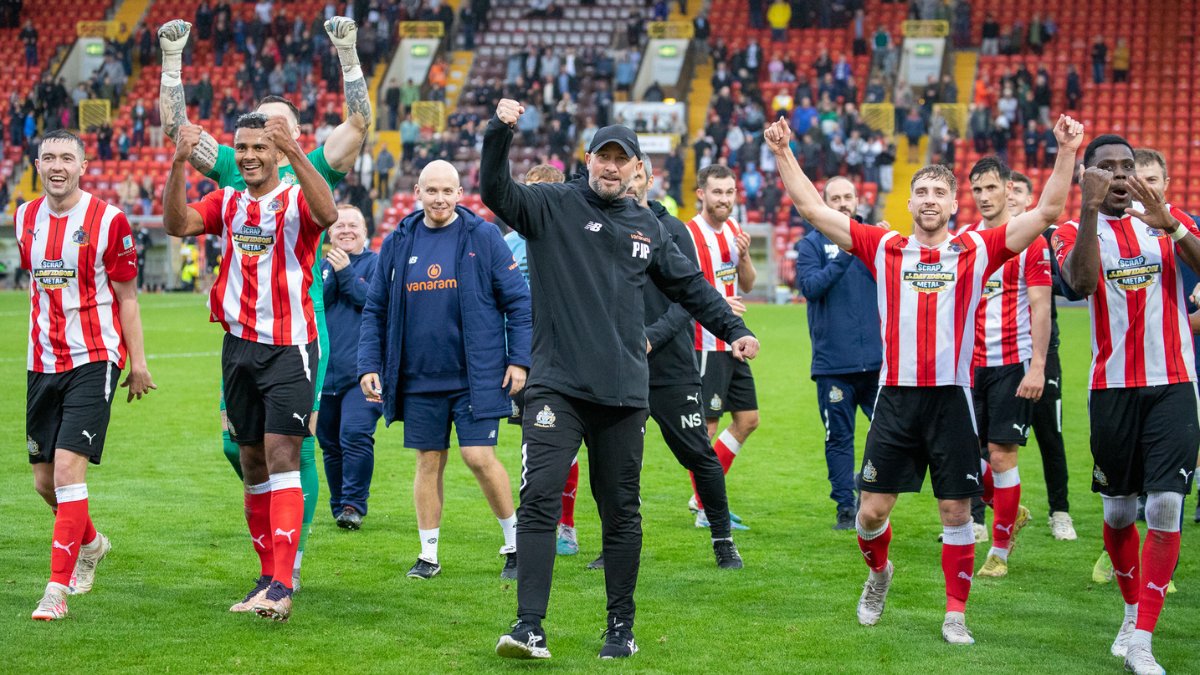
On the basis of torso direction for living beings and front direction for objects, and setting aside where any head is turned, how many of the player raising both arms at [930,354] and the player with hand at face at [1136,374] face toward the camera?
2

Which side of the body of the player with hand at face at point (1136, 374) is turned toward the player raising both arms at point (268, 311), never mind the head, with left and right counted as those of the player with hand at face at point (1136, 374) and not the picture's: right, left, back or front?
right

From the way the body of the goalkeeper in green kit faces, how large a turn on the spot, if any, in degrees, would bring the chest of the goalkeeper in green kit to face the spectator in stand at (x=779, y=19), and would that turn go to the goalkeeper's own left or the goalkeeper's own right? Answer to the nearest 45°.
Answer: approximately 135° to the goalkeeper's own left

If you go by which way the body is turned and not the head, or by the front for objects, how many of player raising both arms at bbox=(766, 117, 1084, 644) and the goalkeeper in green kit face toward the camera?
2

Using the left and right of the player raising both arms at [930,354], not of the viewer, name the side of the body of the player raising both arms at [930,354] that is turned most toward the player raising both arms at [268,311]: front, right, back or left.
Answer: right

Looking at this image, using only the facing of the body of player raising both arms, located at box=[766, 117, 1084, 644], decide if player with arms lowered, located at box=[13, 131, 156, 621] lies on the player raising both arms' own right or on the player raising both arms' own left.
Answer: on the player raising both arms' own right

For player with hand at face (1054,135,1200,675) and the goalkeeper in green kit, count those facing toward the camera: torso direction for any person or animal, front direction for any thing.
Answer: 2

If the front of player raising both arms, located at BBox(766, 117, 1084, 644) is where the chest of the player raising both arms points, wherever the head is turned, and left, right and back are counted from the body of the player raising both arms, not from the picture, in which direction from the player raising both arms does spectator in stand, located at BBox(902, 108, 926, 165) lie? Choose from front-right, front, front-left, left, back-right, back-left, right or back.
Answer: back

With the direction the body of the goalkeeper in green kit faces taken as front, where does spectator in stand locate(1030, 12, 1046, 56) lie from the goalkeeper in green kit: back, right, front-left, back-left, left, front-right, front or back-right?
back-left

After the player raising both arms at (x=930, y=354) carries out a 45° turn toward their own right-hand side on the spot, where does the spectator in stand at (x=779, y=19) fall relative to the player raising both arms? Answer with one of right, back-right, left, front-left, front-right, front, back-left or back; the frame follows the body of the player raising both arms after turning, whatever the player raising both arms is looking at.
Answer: back-right

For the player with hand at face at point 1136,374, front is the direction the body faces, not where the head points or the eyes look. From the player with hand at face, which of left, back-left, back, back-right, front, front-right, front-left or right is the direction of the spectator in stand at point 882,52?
back

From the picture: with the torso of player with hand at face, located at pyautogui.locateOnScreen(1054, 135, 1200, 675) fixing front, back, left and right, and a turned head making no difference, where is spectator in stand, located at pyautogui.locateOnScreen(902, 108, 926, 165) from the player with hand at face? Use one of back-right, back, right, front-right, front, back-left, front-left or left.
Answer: back

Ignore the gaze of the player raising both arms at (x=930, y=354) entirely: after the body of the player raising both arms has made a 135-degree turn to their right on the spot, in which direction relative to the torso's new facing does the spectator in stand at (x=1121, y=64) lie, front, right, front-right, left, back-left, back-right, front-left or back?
front-right

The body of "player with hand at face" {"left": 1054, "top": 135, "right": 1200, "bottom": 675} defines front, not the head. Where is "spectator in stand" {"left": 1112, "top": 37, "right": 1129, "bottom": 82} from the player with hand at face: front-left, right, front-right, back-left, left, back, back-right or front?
back

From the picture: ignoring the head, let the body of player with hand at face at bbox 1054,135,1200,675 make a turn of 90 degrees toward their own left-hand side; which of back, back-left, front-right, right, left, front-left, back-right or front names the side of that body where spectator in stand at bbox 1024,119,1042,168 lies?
left
